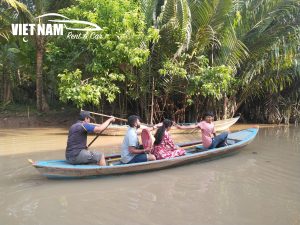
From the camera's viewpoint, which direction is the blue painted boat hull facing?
to the viewer's right

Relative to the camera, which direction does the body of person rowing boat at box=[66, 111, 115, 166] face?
to the viewer's right

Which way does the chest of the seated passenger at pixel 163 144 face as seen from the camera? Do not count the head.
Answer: to the viewer's right

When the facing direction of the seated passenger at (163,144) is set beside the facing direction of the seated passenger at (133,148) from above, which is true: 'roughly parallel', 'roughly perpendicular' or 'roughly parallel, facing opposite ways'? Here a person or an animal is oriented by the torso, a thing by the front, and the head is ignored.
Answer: roughly parallel

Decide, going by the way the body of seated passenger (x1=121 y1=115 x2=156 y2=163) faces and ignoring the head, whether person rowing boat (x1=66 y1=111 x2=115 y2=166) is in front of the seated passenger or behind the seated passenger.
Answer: behind

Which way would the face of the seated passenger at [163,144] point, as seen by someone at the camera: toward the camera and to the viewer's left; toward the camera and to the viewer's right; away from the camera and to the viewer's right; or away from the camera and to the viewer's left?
away from the camera and to the viewer's right

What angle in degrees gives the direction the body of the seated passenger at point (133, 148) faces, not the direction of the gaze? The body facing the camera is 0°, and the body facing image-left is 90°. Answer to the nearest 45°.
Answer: approximately 270°
